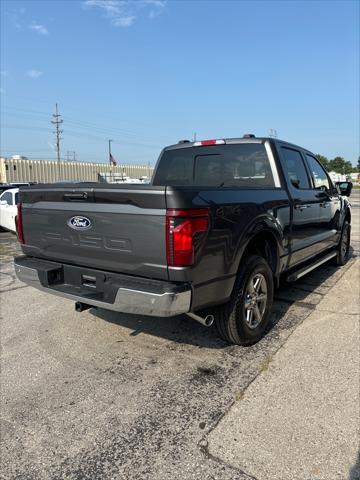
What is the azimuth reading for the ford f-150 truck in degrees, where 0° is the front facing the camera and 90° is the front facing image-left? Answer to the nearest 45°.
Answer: approximately 225°

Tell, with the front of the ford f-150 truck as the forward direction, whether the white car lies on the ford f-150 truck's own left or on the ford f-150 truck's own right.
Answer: on the ford f-150 truck's own left
